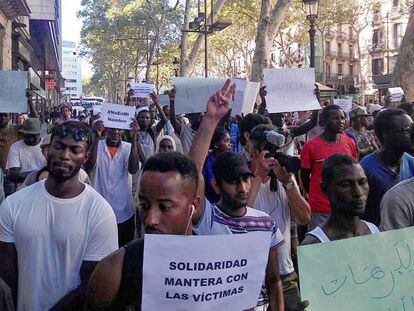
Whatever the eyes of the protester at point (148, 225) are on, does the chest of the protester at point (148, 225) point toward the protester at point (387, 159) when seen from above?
no

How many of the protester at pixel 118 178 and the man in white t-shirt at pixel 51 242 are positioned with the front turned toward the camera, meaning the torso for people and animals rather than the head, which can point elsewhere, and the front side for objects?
2

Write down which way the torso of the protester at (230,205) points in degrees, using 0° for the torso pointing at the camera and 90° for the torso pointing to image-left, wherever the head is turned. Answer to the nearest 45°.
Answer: approximately 315°

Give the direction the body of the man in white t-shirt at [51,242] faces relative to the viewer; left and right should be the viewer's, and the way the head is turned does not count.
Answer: facing the viewer

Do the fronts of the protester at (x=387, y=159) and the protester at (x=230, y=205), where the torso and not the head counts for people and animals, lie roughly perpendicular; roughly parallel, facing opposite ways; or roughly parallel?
roughly parallel

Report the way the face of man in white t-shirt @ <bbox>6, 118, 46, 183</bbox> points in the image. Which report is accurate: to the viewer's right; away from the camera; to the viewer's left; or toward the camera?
toward the camera

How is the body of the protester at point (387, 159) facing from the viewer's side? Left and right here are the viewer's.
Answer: facing the viewer and to the right of the viewer

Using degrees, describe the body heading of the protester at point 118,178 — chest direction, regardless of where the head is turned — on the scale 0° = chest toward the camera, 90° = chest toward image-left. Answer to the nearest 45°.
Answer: approximately 0°

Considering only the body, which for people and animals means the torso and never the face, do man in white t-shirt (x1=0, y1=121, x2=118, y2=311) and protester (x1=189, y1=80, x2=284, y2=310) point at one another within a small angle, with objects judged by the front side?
no

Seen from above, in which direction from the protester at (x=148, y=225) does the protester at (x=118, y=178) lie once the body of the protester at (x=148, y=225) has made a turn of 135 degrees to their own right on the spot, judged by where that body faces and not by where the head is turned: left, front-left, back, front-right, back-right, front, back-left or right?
front

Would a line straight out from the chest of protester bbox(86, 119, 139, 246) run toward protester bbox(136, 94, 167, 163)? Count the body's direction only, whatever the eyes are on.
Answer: no

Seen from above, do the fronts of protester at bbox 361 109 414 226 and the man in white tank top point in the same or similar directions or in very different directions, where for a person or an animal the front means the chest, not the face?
same or similar directions

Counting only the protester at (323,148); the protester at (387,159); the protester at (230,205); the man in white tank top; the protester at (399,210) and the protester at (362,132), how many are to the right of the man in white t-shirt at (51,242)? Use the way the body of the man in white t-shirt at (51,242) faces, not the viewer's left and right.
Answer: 0

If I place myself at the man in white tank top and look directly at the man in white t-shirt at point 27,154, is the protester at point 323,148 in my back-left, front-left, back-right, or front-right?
front-right

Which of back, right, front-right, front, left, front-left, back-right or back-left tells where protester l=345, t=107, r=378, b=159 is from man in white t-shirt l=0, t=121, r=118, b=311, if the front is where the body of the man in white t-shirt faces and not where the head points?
back-left

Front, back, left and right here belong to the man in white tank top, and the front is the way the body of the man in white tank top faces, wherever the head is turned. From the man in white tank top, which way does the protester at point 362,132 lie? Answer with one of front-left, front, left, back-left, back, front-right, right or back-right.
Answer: back-left
